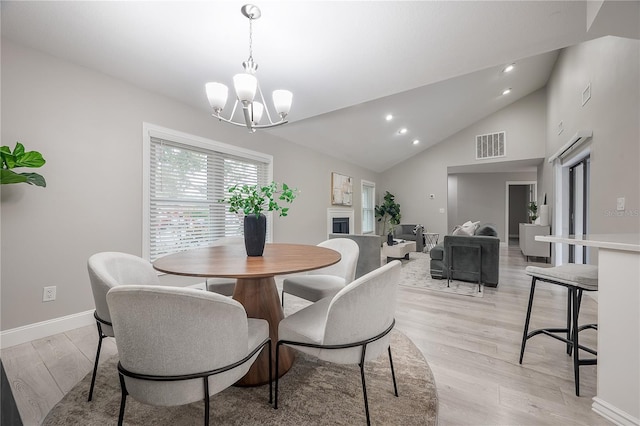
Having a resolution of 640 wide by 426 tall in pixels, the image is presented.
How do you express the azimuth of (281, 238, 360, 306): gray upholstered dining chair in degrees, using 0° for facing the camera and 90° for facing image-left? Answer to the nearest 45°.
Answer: approximately 45°

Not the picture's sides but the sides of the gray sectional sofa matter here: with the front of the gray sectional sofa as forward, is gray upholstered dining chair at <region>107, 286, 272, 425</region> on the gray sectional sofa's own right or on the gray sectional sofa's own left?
on the gray sectional sofa's own left

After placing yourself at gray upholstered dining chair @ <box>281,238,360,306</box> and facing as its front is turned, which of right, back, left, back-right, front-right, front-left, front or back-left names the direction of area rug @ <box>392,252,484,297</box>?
back

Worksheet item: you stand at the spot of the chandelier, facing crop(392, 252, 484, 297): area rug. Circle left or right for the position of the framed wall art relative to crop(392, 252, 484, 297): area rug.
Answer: left

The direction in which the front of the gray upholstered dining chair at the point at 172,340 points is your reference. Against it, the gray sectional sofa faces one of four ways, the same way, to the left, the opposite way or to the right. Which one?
to the left

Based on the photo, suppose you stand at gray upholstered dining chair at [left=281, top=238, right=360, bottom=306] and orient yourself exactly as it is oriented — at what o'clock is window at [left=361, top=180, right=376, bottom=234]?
The window is roughly at 5 o'clock from the gray upholstered dining chair.

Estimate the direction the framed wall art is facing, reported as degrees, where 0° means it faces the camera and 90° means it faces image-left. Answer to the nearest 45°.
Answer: approximately 315°

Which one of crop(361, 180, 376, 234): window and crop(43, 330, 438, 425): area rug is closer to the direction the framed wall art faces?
the area rug

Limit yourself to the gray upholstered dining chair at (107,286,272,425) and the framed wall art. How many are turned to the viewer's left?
0

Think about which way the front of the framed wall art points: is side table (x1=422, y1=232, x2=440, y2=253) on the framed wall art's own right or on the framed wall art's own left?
on the framed wall art's own left

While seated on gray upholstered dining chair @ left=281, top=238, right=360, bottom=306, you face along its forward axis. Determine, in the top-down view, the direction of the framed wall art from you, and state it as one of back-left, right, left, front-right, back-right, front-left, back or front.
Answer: back-right

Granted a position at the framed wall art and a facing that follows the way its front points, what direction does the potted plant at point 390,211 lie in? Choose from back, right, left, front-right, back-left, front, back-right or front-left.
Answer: left

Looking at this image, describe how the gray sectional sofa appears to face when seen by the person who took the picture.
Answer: facing to the left of the viewer

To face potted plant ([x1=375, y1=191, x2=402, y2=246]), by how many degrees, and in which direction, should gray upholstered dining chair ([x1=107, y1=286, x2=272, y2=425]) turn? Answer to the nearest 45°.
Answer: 0° — it already faces it

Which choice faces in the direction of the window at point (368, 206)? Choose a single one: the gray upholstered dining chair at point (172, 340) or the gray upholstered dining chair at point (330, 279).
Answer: the gray upholstered dining chair at point (172, 340)
